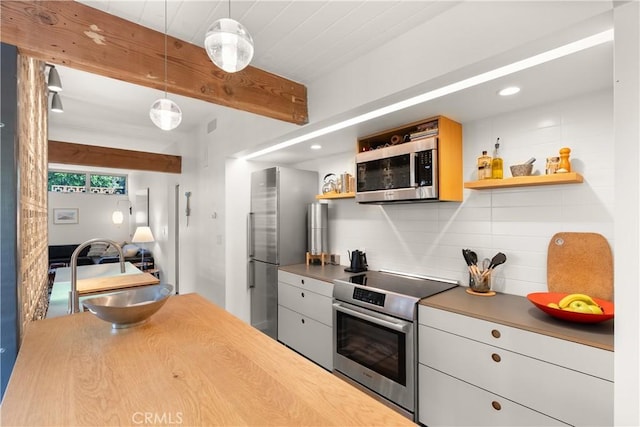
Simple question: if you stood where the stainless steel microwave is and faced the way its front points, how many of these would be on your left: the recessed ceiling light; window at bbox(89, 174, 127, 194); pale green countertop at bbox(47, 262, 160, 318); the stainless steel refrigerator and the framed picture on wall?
1

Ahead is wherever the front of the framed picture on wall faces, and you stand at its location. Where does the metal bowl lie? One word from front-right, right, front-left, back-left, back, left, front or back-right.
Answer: front

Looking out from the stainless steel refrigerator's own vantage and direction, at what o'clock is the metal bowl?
The metal bowl is roughly at 11 o'clock from the stainless steel refrigerator.

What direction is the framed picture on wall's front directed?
toward the camera

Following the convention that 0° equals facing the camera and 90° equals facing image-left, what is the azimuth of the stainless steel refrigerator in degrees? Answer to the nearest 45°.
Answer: approximately 45°

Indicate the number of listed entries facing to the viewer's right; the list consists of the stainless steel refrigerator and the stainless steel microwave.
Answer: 0

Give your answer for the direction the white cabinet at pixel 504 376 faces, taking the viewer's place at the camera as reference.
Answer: facing the viewer and to the left of the viewer

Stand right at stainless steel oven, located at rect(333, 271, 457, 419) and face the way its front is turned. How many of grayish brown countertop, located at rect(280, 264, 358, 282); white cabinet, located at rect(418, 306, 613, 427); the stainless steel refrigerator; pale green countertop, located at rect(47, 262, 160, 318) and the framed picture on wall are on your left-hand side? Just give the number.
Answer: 1

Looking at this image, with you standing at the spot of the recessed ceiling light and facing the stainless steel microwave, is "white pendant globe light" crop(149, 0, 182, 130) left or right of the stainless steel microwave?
left

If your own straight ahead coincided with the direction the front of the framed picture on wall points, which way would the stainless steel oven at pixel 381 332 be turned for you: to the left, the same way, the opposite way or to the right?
to the right

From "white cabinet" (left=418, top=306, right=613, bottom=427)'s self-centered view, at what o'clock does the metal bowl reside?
The metal bowl is roughly at 12 o'clock from the white cabinet.

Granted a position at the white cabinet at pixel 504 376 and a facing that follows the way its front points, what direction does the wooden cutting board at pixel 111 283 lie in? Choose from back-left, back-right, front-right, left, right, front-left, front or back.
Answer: front-right

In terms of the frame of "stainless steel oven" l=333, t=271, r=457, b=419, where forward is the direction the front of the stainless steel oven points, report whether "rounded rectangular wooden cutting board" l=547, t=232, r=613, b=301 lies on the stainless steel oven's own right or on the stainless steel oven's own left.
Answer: on the stainless steel oven's own left

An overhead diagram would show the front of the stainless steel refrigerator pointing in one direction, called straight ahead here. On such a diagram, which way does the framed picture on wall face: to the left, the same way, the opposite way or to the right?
to the left

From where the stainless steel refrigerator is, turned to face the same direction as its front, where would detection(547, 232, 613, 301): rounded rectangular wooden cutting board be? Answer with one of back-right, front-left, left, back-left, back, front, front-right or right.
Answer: left

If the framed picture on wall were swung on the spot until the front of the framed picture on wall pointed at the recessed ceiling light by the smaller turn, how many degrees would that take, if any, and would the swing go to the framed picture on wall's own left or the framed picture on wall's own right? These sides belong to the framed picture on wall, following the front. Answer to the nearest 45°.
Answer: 0° — it already faces it

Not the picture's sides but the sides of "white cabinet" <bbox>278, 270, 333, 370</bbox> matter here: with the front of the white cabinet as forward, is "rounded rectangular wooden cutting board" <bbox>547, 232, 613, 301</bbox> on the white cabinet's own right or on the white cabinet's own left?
on the white cabinet's own left

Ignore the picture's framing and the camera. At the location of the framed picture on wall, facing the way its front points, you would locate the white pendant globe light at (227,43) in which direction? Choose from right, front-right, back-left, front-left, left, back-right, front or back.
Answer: front

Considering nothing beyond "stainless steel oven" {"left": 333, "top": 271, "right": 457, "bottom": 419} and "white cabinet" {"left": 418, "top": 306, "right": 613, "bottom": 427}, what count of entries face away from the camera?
0
